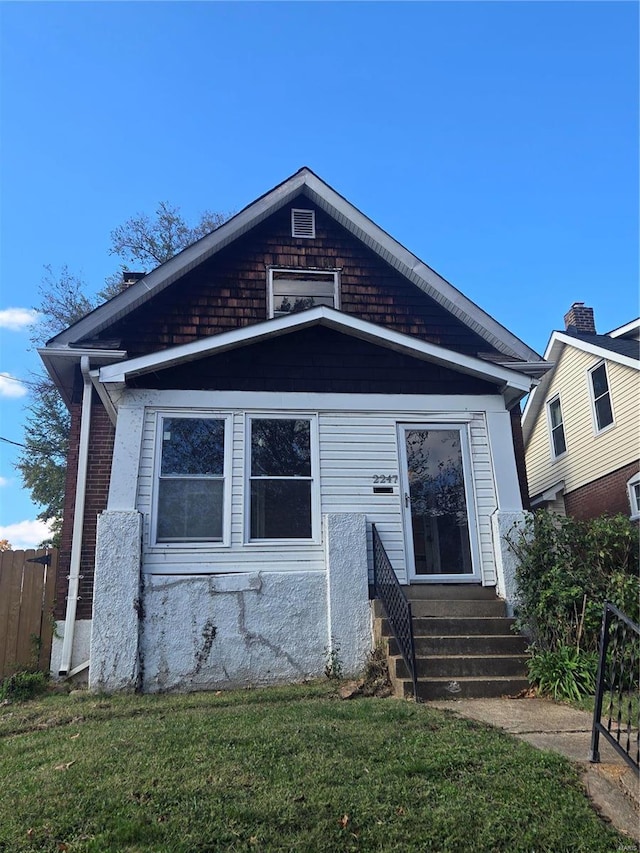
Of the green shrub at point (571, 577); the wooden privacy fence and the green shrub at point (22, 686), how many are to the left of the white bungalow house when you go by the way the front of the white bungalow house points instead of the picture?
1

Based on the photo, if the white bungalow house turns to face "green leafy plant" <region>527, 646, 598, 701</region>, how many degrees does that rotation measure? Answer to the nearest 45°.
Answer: approximately 45° to its left

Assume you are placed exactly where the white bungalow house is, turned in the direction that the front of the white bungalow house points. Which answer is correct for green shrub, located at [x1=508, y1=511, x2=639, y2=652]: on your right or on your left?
on your left

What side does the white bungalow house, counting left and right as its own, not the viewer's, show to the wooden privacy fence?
right

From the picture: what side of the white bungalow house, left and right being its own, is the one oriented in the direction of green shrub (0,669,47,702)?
right

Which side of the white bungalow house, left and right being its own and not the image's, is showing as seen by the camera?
front
